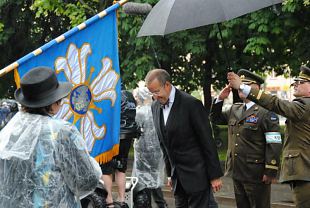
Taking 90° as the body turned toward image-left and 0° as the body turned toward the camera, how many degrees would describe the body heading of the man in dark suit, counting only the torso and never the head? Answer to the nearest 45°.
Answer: approximately 45°

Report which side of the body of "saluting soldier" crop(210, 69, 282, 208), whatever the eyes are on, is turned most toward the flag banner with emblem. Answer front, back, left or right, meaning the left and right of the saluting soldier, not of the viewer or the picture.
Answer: front

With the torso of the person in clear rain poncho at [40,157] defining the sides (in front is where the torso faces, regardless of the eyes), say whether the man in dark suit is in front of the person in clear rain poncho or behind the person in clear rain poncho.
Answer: in front

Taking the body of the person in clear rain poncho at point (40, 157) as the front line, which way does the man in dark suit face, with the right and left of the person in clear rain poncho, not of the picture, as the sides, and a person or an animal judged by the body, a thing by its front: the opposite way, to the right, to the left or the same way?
the opposite way

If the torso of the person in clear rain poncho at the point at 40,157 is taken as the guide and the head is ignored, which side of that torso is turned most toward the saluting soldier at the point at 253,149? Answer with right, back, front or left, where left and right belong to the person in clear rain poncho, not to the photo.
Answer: front

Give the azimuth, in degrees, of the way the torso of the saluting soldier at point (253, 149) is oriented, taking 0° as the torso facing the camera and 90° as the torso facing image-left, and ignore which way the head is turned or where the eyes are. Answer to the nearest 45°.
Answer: approximately 45°

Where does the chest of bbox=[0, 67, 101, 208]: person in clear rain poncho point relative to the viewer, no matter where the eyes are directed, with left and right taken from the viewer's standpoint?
facing away from the viewer and to the right of the viewer

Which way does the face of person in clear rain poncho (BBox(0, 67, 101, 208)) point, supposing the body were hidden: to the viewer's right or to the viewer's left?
to the viewer's right

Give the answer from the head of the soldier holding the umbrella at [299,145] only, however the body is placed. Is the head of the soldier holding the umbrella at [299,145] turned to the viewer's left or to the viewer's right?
to the viewer's left

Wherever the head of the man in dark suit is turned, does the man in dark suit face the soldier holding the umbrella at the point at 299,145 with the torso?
no

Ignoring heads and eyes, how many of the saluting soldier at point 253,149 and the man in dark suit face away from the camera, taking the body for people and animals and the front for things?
0

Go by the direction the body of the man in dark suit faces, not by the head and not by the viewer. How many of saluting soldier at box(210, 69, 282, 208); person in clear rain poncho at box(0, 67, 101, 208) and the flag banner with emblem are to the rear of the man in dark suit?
1
